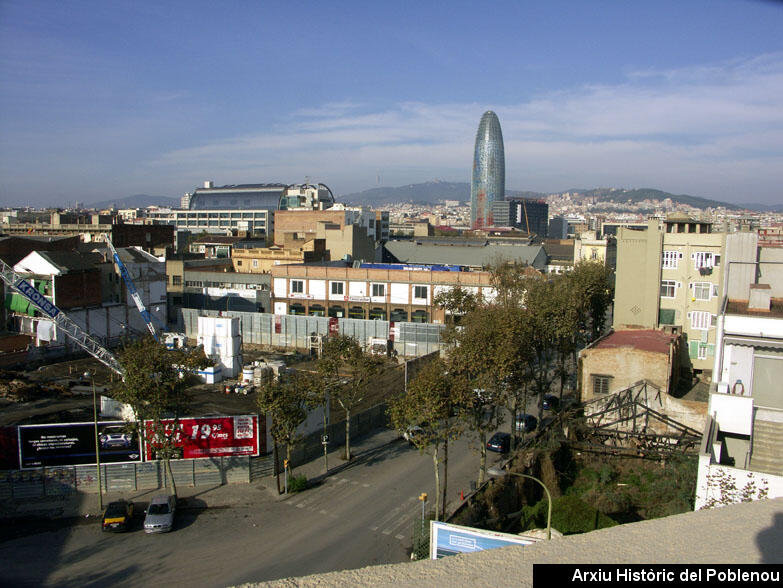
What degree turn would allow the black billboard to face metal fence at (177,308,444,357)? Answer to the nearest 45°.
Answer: approximately 135° to its left

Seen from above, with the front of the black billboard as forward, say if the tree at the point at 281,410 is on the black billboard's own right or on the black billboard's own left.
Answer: on the black billboard's own left

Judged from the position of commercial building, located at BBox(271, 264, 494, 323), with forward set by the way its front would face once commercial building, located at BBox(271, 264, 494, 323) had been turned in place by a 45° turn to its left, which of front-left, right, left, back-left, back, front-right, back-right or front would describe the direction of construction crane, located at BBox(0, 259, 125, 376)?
right

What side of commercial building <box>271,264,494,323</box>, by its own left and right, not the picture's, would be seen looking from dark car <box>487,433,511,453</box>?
front

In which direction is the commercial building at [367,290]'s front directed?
toward the camera

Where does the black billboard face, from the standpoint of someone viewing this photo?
facing the viewer

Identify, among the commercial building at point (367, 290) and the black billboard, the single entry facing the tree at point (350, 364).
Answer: the commercial building

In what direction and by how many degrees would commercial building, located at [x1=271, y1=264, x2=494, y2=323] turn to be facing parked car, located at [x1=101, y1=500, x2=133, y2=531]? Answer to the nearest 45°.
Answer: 0° — it already faces it

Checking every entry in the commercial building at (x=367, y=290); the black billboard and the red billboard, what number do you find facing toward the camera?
3

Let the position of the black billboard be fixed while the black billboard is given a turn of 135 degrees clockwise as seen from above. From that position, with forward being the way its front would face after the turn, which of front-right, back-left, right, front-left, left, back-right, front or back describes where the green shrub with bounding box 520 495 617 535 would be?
back

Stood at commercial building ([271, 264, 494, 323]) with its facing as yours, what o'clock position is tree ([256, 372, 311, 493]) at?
The tree is roughly at 12 o'clock from the commercial building.

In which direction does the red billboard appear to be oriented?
toward the camera

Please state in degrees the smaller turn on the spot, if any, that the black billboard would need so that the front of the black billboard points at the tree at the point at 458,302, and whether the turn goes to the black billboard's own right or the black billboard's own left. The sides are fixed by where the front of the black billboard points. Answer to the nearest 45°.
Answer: approximately 135° to the black billboard's own left

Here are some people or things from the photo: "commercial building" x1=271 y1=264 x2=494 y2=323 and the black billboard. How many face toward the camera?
2
